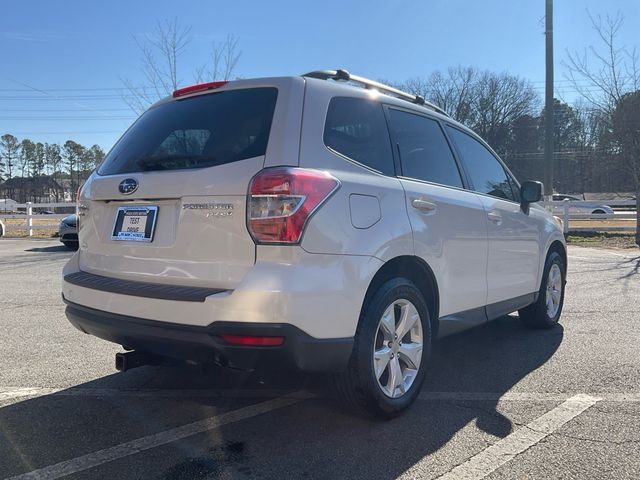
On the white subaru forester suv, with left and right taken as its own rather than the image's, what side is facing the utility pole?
front

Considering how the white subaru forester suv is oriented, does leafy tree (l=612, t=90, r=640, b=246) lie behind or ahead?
ahead

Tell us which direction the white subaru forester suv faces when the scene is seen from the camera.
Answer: facing away from the viewer and to the right of the viewer
